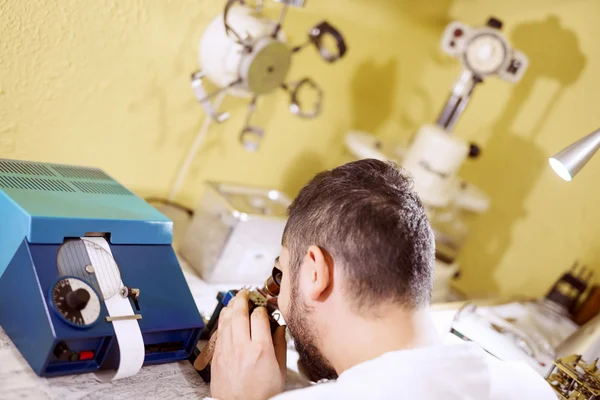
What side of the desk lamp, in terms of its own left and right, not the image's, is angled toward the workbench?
front

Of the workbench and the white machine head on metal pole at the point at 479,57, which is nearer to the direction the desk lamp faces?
the workbench

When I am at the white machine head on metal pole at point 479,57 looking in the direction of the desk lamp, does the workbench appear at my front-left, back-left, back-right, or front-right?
front-right

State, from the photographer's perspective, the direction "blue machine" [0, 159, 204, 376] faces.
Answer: facing the viewer and to the right of the viewer

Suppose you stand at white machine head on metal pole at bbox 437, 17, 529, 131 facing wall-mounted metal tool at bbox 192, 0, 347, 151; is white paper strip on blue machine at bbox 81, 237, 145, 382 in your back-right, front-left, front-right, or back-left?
front-left

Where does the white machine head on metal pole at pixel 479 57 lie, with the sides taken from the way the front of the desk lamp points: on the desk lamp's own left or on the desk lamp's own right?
on the desk lamp's own right

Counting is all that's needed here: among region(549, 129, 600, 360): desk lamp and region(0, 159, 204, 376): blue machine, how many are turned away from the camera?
0

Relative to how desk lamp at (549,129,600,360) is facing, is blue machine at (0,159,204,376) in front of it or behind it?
in front

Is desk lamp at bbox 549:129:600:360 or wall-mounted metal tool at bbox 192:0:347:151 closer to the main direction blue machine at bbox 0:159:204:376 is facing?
the desk lamp

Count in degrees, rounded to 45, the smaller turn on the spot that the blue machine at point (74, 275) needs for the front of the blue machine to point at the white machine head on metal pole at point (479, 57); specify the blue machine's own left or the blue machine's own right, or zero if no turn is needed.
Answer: approximately 90° to the blue machine's own left

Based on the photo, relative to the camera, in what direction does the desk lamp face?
facing the viewer and to the left of the viewer

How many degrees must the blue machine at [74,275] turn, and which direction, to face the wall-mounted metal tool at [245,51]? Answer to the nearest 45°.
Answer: approximately 135° to its left

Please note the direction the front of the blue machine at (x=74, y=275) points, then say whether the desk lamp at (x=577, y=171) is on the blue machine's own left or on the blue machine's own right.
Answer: on the blue machine's own left
